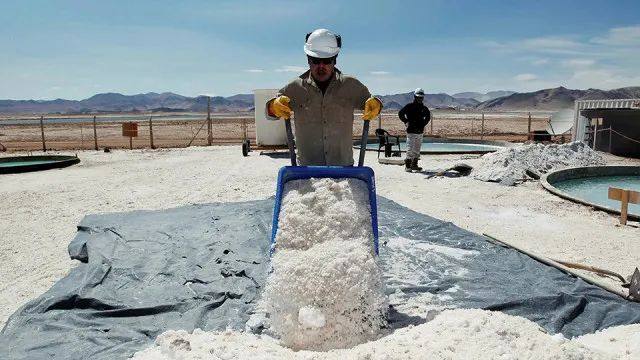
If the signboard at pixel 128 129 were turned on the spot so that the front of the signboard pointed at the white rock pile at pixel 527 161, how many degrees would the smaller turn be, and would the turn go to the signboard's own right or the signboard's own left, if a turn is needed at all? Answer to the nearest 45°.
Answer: approximately 45° to the signboard's own left

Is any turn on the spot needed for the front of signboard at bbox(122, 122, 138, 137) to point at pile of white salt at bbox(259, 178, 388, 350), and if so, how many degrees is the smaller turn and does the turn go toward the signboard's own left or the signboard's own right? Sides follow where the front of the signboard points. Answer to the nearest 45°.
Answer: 0° — it already faces it

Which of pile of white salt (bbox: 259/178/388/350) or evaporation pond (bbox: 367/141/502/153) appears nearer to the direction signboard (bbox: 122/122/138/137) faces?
the pile of white salt

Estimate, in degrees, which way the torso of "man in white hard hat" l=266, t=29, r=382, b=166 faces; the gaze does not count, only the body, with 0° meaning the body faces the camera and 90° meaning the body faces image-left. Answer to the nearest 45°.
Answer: approximately 0°

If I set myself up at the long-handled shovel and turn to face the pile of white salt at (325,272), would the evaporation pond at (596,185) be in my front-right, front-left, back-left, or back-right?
back-right

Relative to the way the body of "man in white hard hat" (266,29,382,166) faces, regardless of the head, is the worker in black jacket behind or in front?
behind
